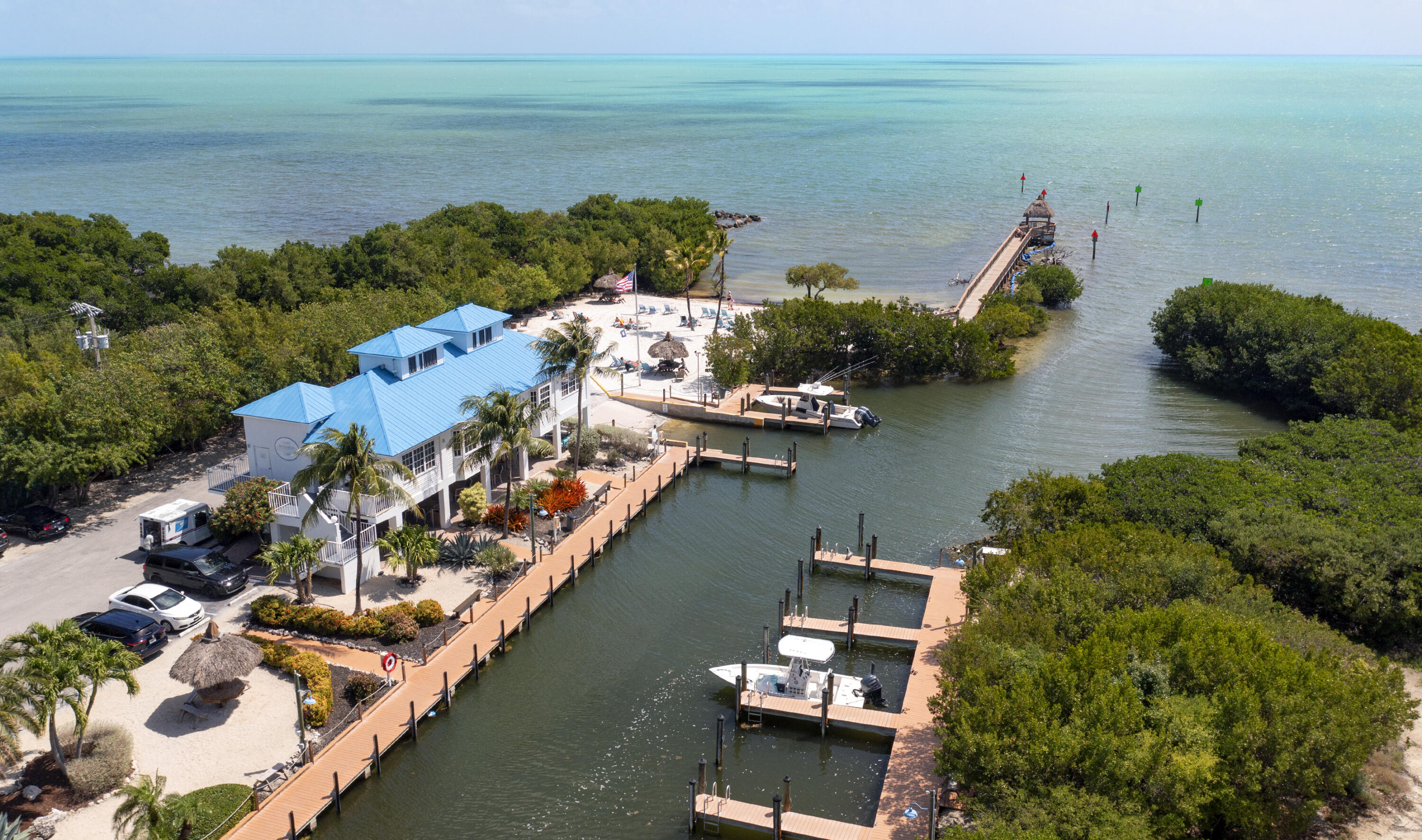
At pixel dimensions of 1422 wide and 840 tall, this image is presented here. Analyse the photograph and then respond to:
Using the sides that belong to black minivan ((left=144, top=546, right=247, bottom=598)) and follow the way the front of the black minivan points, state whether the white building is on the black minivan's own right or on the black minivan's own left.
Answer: on the black minivan's own left

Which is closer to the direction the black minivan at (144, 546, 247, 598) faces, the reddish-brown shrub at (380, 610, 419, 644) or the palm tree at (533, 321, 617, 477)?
the reddish-brown shrub

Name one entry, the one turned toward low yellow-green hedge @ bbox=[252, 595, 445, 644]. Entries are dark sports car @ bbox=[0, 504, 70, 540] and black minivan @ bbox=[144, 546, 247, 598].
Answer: the black minivan

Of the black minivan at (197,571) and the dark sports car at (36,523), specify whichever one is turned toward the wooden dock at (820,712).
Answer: the black minivan
